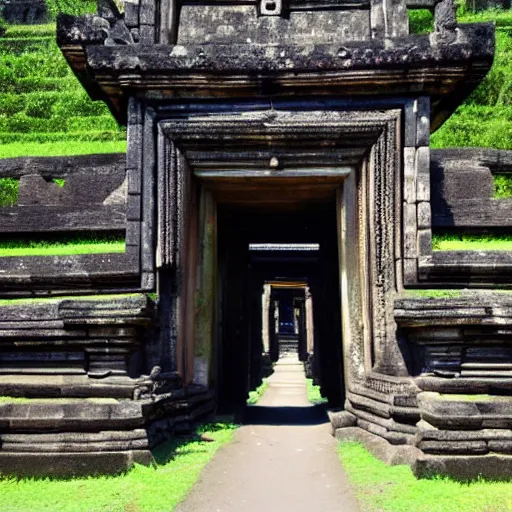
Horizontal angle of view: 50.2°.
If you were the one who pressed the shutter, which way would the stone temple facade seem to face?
facing the viewer

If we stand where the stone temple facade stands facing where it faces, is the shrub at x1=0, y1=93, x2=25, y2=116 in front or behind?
behind
